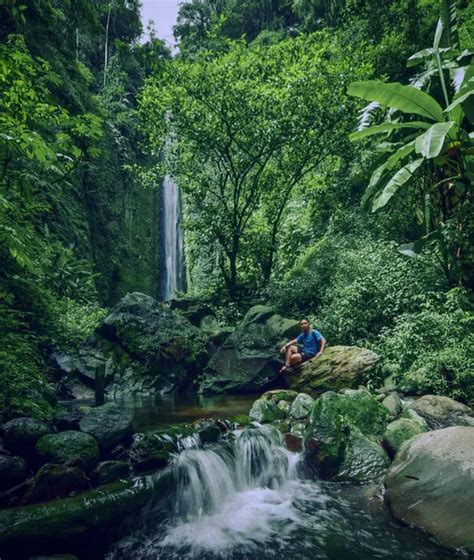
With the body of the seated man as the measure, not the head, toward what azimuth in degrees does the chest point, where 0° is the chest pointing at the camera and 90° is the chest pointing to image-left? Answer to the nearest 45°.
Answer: approximately 45°

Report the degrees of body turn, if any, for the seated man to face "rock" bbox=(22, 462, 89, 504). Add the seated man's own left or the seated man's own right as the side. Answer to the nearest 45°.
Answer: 0° — they already face it

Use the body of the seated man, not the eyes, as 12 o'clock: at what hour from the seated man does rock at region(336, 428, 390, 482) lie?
The rock is roughly at 10 o'clock from the seated man.

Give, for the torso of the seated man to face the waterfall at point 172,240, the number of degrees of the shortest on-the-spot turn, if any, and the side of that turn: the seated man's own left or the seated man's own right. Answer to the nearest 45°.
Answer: approximately 90° to the seated man's own right

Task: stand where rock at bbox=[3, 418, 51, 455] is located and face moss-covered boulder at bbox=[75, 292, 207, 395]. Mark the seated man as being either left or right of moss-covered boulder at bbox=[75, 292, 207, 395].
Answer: right

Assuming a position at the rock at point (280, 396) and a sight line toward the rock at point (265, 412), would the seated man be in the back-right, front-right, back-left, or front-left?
back-right

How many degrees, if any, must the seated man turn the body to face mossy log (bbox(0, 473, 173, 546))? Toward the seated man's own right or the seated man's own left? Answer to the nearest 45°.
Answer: approximately 45° to the seated man's own left

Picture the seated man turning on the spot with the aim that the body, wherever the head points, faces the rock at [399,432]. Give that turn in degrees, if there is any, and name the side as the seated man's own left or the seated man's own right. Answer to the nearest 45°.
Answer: approximately 45° to the seated man's own left

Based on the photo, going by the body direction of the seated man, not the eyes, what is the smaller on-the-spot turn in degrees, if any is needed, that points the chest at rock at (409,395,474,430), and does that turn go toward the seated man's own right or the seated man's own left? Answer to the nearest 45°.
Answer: approximately 90° to the seated man's own left

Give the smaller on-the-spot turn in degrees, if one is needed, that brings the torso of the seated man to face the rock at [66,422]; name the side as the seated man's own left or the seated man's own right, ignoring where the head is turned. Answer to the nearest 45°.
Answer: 0° — they already face it
